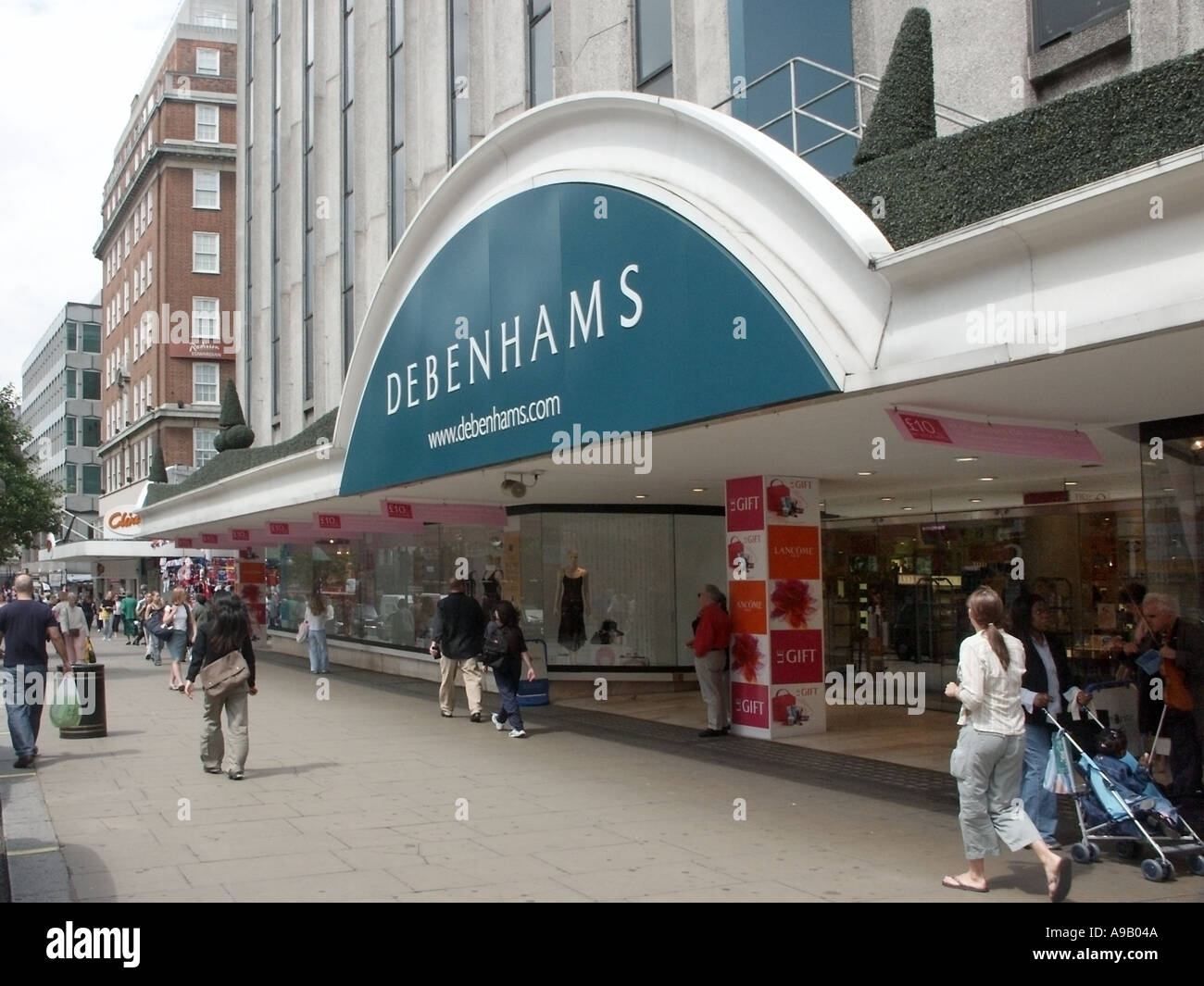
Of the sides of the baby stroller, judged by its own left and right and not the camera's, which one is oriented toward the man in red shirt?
back

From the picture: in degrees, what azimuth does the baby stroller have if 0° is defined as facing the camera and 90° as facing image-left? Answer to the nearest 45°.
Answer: approximately 315°

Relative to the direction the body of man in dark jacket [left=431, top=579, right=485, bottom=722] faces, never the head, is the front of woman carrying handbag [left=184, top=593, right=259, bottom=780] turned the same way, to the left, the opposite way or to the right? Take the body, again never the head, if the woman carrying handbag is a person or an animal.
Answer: the same way

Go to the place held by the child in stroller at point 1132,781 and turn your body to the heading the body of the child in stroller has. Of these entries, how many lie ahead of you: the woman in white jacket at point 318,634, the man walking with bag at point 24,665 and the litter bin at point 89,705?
0

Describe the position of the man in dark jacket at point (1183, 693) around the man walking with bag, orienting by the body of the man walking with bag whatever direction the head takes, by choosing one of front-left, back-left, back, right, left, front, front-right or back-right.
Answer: back-right

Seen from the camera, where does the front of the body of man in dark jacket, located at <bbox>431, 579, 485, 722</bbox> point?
away from the camera

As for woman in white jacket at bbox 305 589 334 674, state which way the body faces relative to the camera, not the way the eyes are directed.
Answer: away from the camera

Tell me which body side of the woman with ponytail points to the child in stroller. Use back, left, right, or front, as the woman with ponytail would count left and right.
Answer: right

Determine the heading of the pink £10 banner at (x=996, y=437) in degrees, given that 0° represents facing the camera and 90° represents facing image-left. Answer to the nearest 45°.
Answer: approximately 0°

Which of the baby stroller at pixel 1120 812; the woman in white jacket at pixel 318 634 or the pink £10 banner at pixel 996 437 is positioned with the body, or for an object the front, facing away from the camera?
the woman in white jacket

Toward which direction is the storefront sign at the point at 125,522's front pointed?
toward the camera

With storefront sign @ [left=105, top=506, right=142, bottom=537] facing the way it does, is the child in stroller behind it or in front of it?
in front

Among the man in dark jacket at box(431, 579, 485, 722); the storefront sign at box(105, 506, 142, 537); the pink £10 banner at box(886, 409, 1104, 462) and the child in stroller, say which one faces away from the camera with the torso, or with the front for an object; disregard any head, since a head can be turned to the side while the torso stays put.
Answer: the man in dark jacket

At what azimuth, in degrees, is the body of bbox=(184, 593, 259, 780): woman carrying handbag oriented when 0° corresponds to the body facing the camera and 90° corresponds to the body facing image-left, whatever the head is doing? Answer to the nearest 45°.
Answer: approximately 180°
